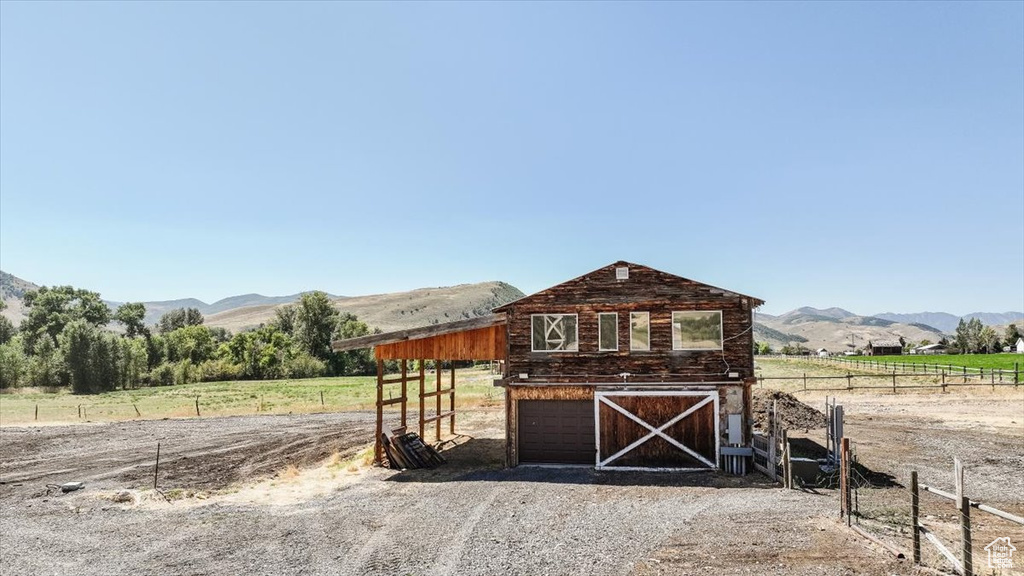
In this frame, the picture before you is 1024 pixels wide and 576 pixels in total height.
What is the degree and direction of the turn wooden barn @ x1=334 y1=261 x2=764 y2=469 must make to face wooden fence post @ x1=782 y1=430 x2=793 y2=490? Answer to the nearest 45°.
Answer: approximately 45° to its left

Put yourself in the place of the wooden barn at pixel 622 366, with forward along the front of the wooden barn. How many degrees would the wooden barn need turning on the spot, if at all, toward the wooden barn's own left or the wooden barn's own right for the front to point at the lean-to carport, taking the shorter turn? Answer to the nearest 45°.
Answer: approximately 90° to the wooden barn's own right

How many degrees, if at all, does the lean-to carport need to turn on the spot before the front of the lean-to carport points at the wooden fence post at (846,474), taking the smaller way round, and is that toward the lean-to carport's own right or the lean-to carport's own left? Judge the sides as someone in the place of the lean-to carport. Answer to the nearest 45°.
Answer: approximately 45° to the lean-to carport's own left

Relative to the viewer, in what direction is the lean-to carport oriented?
toward the camera

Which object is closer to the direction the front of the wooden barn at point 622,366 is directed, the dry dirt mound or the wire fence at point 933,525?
the wire fence

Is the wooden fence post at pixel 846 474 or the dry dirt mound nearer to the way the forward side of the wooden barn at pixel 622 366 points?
the wooden fence post

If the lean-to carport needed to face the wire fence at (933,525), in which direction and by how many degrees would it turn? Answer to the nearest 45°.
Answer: approximately 45° to its left

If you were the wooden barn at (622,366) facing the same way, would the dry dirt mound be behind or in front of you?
behind

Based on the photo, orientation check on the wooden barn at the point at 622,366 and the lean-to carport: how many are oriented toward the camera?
2

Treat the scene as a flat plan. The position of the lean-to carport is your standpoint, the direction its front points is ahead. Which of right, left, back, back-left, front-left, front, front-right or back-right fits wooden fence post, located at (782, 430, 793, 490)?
front-left

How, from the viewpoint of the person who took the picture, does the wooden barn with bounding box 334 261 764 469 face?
facing the viewer
